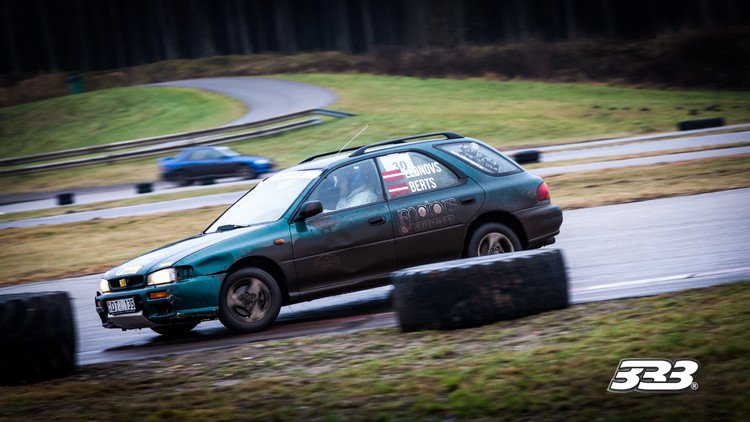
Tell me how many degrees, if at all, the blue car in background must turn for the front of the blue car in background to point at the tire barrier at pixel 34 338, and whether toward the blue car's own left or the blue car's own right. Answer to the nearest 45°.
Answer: approximately 90° to the blue car's own right

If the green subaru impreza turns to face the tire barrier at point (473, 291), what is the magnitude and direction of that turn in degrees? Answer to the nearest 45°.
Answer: approximately 90° to its left

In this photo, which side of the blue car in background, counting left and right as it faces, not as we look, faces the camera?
right

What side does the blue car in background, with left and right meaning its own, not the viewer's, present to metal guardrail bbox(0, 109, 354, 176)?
left

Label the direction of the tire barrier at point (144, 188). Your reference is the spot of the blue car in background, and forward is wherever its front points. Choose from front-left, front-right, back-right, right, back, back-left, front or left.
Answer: back-right

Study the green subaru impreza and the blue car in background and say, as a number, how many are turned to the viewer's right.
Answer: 1

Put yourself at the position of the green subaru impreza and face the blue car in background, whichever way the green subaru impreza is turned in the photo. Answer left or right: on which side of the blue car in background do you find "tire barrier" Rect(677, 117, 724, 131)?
right

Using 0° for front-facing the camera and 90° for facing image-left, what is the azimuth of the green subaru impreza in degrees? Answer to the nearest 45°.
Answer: approximately 45°

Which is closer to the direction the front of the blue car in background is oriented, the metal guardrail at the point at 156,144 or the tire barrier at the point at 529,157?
the tire barrier

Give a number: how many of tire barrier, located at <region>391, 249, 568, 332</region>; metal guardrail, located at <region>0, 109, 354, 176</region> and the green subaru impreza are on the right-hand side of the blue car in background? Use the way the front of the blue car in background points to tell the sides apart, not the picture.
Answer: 2
